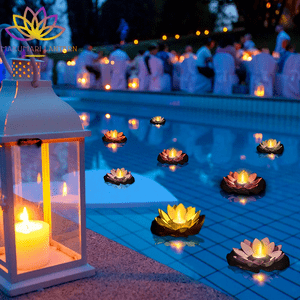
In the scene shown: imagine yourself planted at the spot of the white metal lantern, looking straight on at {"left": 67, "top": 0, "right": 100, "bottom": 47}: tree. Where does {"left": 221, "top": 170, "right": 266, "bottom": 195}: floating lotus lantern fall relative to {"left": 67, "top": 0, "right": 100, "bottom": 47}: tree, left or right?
right

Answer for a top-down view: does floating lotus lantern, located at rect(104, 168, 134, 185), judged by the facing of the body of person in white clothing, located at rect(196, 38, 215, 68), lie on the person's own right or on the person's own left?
on the person's own right
